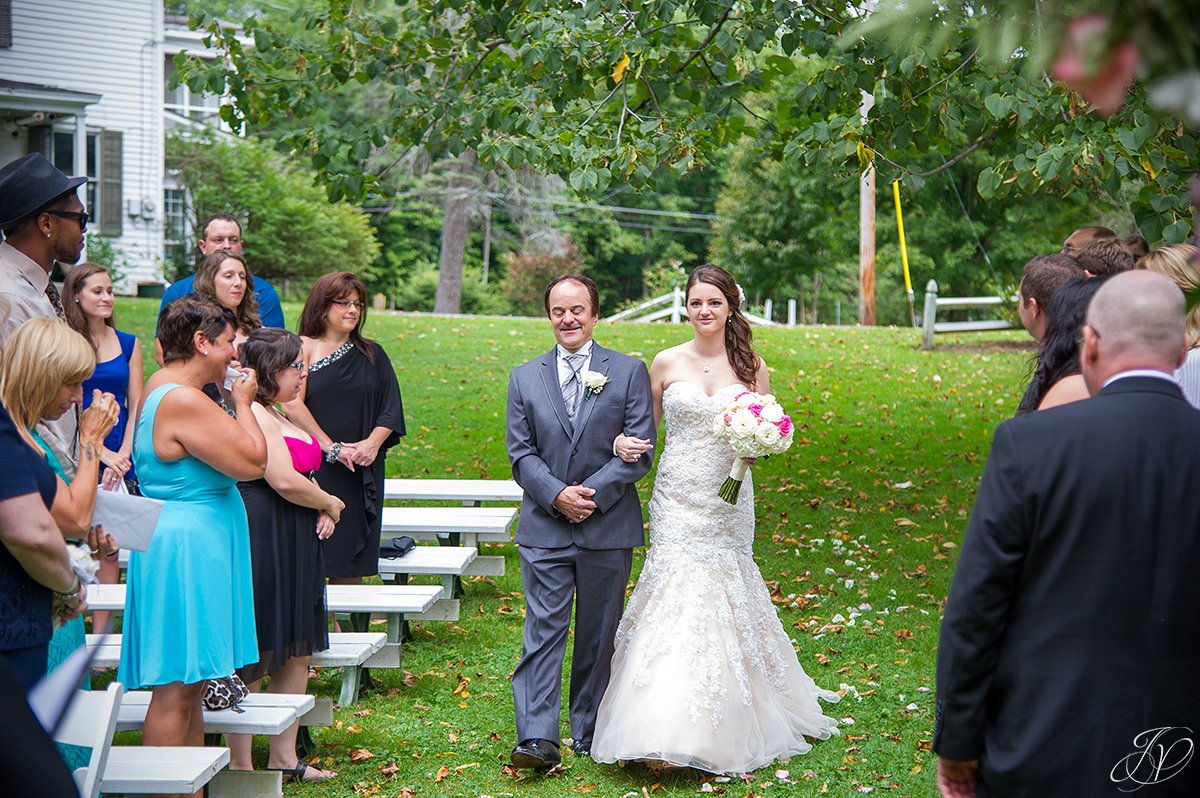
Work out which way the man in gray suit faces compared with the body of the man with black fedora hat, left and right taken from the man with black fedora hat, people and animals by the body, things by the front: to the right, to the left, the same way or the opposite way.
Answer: to the right

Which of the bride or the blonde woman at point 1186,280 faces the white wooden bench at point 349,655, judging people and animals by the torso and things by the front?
the blonde woman

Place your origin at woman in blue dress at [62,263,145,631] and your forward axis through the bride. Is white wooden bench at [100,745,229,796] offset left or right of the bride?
right

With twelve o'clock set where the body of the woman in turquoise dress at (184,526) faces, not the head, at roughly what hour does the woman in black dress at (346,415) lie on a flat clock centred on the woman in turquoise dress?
The woman in black dress is roughly at 11 o'clock from the woman in turquoise dress.

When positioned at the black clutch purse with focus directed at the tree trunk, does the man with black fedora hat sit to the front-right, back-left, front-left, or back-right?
back-left

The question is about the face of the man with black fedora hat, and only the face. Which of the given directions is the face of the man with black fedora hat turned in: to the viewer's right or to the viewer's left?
to the viewer's right

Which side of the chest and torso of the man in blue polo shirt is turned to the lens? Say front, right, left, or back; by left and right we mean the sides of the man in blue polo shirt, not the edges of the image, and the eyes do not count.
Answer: front

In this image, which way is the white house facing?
toward the camera

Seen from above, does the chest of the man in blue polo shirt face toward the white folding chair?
yes

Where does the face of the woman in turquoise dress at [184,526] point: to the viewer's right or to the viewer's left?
to the viewer's right

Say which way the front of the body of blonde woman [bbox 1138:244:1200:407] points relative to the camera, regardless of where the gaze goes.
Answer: to the viewer's left

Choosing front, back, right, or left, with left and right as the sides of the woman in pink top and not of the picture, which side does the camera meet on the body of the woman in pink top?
right

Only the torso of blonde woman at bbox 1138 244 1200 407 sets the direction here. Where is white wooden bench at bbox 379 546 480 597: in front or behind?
in front

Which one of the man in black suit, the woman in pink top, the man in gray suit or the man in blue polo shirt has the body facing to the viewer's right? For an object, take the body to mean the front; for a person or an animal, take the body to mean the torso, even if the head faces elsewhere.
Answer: the woman in pink top
